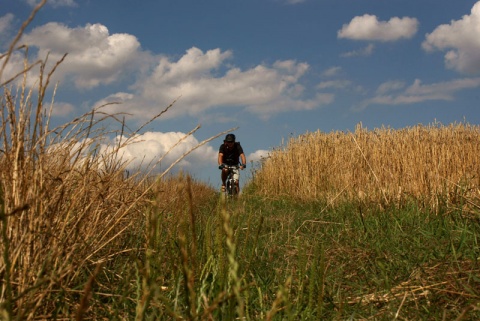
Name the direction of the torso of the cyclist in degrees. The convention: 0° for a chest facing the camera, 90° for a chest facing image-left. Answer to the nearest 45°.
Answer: approximately 0°
